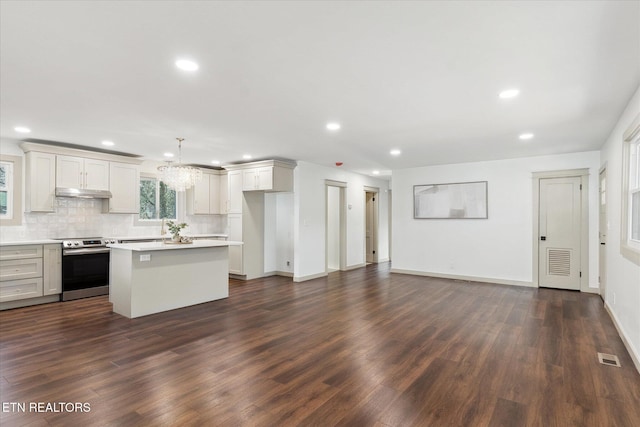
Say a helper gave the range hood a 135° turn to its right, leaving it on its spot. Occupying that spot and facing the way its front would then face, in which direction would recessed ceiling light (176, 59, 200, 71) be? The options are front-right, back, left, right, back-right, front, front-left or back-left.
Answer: back-left

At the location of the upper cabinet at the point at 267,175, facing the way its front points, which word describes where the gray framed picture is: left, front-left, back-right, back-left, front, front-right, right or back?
back-left

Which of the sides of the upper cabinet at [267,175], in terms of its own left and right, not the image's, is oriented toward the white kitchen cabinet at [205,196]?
right

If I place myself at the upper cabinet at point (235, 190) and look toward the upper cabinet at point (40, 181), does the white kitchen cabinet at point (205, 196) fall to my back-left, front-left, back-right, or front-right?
front-right

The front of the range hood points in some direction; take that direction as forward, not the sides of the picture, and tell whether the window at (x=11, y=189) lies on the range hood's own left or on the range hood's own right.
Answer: on the range hood's own right

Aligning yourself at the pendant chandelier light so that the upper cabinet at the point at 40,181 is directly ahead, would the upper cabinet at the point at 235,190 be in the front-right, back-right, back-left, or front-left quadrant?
back-right

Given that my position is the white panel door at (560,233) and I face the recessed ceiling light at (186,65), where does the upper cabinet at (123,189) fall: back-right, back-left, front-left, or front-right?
front-right

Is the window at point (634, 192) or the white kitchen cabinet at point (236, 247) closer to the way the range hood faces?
the window

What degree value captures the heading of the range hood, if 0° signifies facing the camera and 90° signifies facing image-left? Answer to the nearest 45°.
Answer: approximately 0°

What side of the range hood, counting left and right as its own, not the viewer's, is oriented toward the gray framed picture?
left

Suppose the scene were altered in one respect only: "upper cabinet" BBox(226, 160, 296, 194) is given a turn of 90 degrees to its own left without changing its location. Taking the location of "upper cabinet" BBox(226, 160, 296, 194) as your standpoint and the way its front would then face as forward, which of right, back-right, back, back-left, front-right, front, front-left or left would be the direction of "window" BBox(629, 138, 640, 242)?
front

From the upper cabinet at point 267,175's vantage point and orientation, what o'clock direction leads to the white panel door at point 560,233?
The white panel door is roughly at 8 o'clock from the upper cabinet.

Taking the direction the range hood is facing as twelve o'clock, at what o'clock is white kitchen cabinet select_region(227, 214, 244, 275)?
The white kitchen cabinet is roughly at 9 o'clock from the range hood.

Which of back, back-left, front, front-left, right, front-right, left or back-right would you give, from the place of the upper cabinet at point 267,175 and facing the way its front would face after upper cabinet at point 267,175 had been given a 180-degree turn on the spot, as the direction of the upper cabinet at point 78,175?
back-left

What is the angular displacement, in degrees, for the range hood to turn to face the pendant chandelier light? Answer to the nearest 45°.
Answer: approximately 45° to its left

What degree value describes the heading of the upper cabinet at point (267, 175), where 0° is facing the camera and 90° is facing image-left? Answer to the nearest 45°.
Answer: approximately 45°
